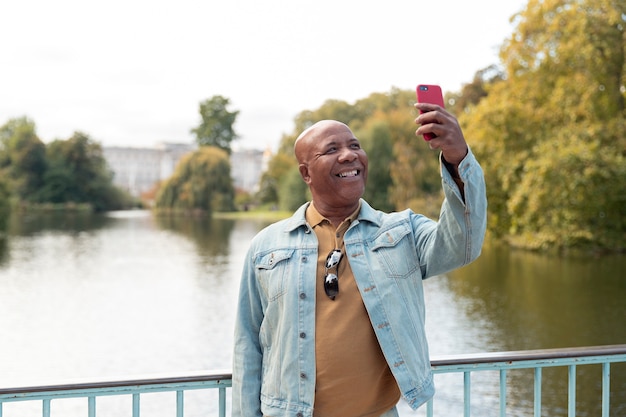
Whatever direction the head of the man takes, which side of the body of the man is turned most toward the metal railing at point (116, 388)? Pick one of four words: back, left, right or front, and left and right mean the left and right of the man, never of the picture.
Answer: right

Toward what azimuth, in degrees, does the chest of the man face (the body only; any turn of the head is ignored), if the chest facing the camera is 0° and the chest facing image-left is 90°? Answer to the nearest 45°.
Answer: approximately 0°

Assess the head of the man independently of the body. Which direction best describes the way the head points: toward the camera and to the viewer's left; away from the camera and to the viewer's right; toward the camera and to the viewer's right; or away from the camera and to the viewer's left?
toward the camera and to the viewer's right
